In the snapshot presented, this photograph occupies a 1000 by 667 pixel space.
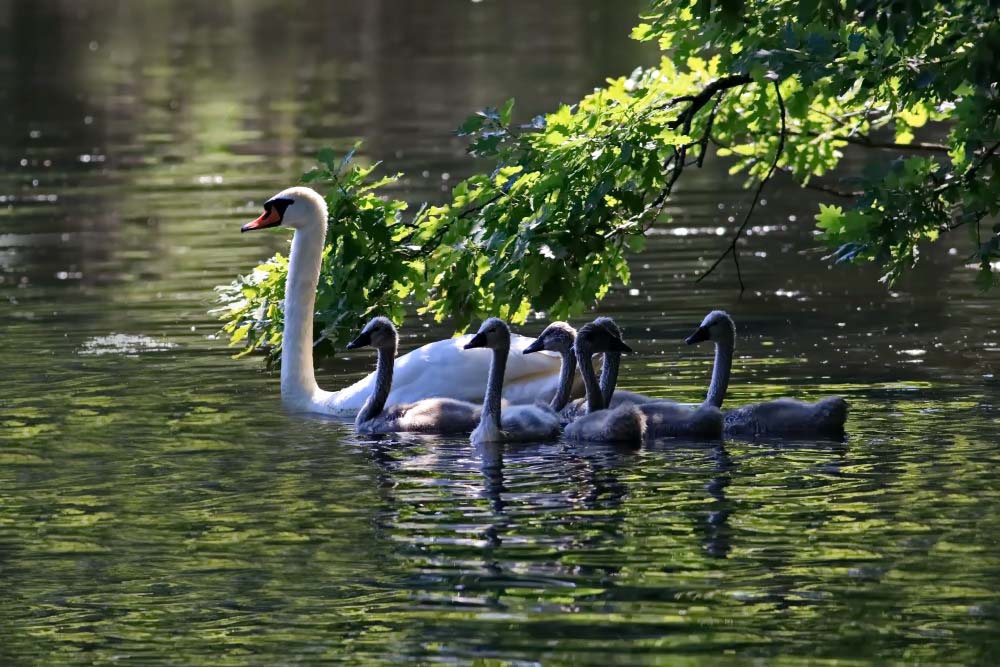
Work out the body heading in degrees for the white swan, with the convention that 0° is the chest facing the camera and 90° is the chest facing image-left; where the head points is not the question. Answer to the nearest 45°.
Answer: approximately 90°
